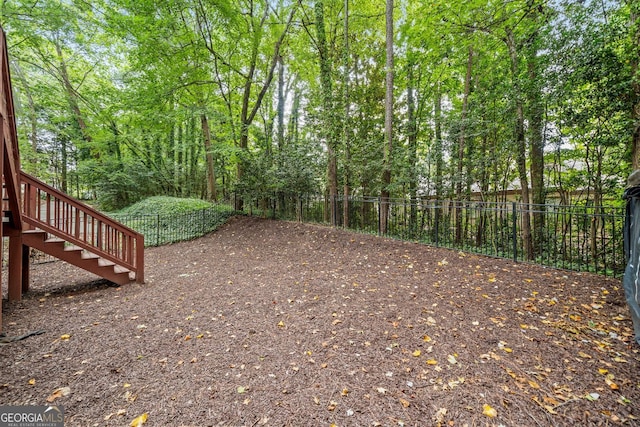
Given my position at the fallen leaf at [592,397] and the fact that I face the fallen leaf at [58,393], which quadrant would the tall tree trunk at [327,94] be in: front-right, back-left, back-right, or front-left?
front-right

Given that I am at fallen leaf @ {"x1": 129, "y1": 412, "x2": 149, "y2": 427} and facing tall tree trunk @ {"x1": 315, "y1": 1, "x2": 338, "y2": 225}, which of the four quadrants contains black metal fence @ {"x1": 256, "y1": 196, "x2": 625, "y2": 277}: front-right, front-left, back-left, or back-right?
front-right

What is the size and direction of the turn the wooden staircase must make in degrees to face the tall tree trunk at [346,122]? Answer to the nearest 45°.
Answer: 0° — it already faces it

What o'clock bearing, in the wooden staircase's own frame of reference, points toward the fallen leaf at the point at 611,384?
The fallen leaf is roughly at 2 o'clock from the wooden staircase.

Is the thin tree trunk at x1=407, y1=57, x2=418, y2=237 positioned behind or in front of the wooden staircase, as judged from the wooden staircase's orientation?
in front

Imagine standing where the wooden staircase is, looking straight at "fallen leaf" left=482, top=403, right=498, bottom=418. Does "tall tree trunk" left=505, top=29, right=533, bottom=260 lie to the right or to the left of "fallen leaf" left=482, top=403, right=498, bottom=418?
left

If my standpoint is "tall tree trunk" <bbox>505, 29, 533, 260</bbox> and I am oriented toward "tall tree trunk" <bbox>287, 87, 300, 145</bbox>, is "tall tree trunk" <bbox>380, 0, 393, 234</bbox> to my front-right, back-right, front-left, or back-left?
front-left

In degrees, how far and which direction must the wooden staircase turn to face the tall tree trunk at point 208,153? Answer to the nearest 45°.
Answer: approximately 45° to its left

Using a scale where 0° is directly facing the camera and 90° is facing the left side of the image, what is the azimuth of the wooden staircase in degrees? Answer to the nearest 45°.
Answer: approximately 270°

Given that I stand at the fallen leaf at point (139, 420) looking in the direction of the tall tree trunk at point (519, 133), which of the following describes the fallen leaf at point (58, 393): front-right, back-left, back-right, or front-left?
back-left
